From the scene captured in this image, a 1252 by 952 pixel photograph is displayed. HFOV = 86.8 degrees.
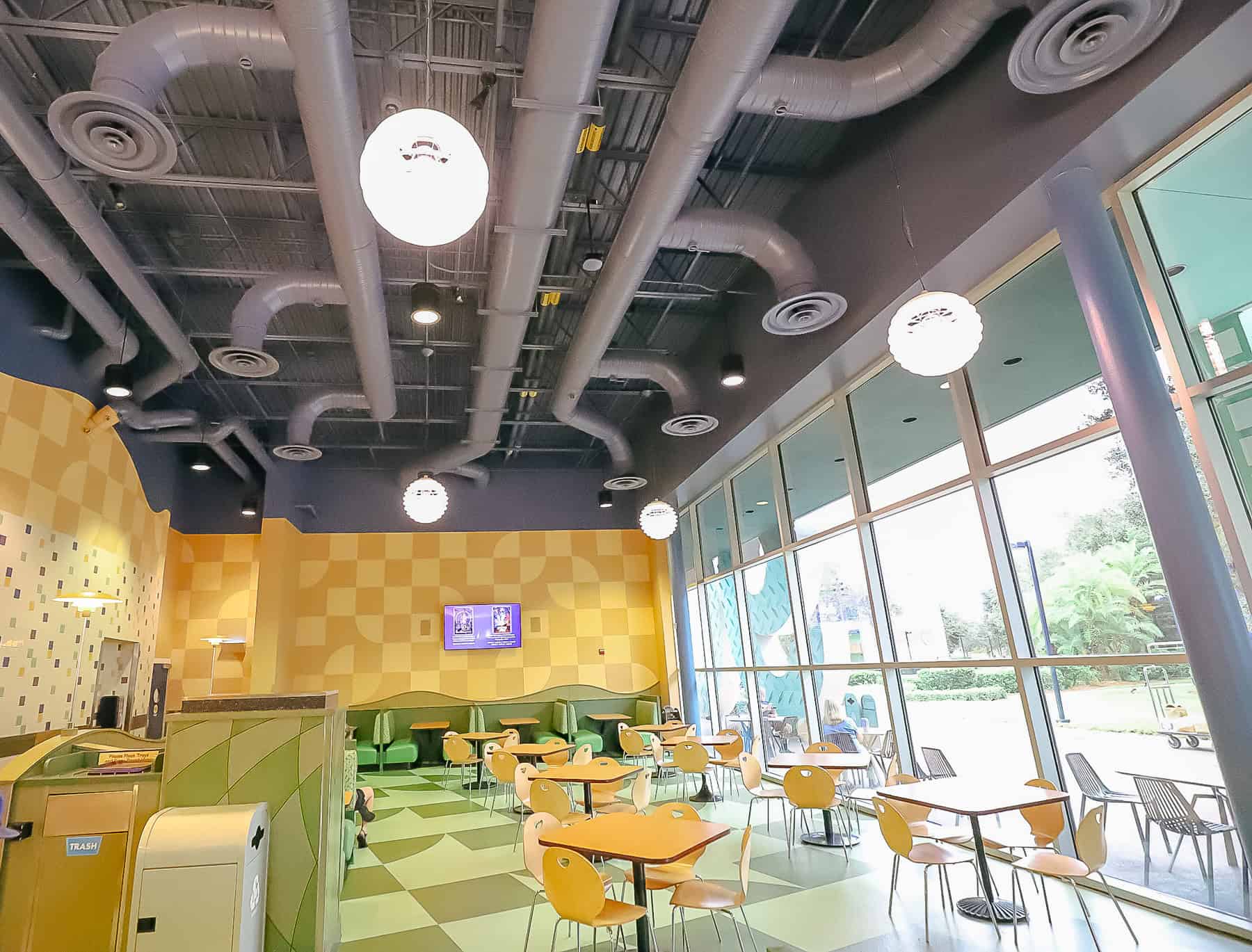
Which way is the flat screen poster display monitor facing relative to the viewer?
toward the camera

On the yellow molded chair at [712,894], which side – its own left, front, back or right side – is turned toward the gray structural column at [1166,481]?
back

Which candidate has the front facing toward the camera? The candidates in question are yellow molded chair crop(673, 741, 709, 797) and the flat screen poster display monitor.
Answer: the flat screen poster display monitor

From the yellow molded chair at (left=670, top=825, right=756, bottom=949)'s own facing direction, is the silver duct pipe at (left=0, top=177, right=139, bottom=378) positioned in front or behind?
in front

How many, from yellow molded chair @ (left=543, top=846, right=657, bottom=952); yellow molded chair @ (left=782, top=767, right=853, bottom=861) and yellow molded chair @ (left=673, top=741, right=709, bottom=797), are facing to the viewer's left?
0

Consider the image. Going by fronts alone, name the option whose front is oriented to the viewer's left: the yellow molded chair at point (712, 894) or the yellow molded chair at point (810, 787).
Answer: the yellow molded chair at point (712, 894)

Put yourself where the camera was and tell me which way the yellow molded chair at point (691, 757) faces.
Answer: facing away from the viewer

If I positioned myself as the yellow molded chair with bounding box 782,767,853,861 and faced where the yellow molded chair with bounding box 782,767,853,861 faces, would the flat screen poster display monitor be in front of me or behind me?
in front

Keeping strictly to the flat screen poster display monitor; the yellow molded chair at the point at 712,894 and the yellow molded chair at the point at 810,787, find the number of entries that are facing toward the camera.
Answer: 1

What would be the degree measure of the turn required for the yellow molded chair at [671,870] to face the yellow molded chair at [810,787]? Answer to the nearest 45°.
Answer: approximately 180°

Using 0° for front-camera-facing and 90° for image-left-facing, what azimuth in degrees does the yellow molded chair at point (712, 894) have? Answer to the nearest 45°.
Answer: approximately 90°

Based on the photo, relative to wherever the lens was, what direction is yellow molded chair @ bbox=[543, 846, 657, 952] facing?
facing away from the viewer and to the right of the viewer

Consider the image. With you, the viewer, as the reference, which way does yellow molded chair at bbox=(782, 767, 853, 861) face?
facing away from the viewer

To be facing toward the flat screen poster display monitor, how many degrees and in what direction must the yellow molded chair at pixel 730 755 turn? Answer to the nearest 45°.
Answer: approximately 90° to its right

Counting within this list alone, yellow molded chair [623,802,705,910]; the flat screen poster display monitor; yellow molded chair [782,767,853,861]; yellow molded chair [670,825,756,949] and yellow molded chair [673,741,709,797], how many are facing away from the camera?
2

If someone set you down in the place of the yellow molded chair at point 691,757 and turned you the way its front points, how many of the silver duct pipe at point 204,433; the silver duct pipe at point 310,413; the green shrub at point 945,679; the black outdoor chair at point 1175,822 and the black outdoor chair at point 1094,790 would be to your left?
2

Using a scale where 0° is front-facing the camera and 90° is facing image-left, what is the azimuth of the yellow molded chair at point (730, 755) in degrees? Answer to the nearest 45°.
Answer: approximately 45°
